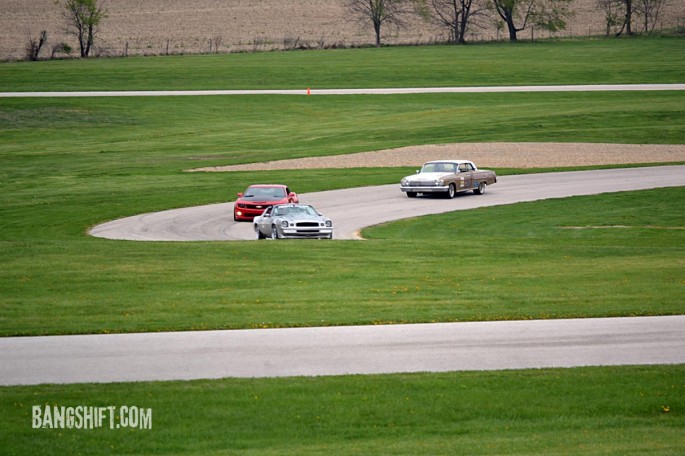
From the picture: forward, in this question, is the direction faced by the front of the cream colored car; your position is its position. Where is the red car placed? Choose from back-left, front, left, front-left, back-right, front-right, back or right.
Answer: front

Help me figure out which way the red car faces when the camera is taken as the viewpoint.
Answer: facing the viewer and to the left of the viewer

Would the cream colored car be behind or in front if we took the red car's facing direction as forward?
behind

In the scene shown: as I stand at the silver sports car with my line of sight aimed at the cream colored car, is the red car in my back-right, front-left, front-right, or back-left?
front-left

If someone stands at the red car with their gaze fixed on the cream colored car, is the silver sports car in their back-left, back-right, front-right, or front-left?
back-right

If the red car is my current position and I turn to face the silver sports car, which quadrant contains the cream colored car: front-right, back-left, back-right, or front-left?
back-left

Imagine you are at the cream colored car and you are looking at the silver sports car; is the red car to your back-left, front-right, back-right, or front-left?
front-right

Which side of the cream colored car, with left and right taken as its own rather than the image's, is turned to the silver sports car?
front

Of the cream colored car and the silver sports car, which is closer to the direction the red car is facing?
the silver sports car

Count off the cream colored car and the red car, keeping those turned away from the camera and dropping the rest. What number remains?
0

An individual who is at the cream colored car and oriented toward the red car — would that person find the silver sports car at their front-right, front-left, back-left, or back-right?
front-left
